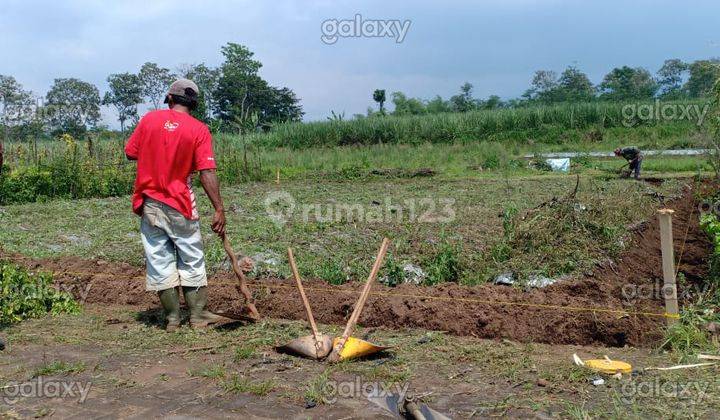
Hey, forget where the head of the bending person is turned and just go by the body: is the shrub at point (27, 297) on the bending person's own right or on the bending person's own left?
on the bending person's own left

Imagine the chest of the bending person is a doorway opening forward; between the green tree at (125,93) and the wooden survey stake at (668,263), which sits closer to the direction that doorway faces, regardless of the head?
the green tree

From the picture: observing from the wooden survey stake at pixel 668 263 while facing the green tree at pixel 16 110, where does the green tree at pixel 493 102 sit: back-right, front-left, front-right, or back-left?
front-right

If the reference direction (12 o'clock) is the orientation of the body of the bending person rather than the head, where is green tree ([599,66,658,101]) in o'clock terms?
The green tree is roughly at 3 o'clock from the bending person.

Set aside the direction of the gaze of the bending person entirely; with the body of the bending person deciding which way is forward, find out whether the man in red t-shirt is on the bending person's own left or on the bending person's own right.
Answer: on the bending person's own left

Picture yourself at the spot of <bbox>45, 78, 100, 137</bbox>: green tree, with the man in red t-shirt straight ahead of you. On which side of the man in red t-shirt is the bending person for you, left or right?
left

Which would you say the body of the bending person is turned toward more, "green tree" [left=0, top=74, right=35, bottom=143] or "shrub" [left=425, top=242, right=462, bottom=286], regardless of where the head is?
the green tree

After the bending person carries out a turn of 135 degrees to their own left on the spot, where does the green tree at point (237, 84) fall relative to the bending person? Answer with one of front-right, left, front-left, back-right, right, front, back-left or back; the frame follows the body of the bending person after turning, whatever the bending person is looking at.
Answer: back

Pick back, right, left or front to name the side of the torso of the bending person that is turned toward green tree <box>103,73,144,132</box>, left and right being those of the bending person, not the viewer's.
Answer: front

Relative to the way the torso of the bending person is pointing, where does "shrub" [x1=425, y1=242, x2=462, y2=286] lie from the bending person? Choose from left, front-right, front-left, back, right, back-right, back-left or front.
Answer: left

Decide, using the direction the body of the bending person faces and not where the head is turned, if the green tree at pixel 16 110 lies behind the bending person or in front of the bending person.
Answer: in front

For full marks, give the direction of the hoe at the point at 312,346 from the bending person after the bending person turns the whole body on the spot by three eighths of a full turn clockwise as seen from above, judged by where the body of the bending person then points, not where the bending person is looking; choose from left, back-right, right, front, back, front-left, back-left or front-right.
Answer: back-right

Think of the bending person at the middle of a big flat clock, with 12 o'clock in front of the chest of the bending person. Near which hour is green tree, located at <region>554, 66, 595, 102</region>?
The green tree is roughly at 3 o'clock from the bending person.

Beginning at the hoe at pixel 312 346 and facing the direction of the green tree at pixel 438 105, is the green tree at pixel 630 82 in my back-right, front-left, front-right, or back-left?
front-right

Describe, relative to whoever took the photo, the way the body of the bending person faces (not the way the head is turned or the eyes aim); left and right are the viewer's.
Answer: facing to the left of the viewer
